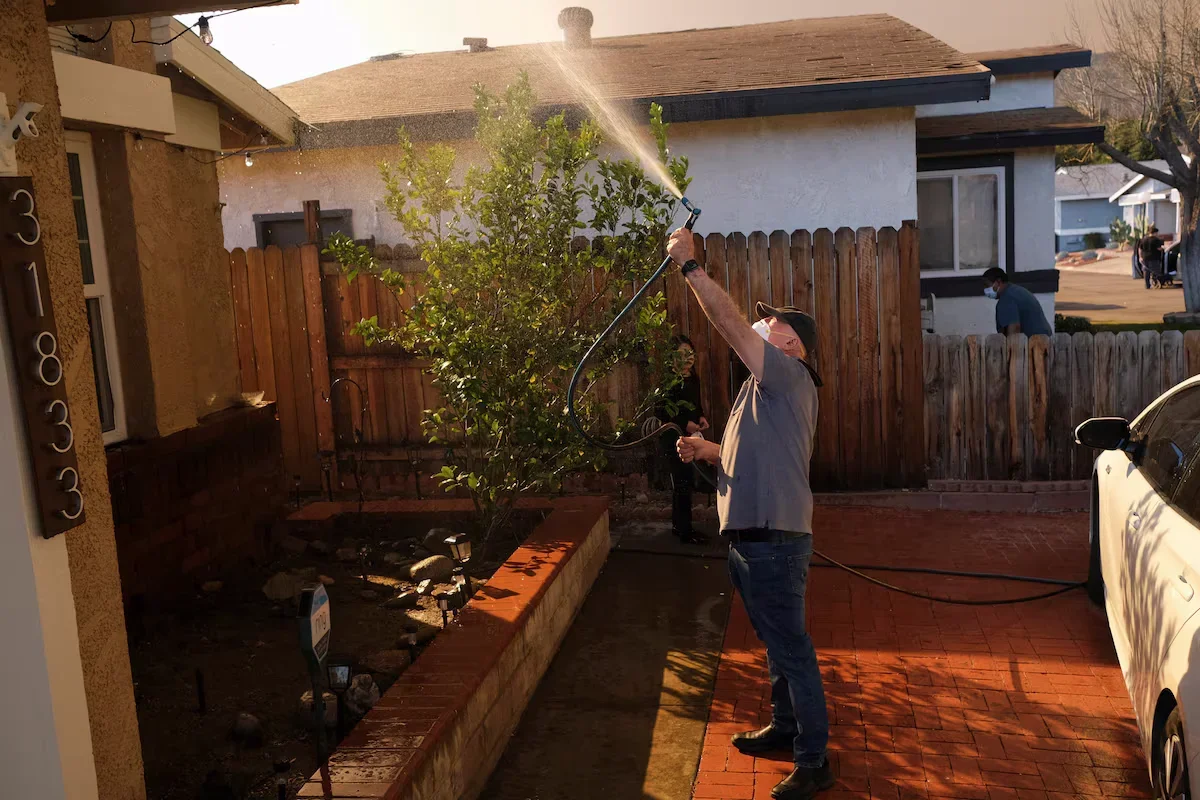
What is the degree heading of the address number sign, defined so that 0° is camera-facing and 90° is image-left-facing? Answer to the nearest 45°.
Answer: approximately 315°

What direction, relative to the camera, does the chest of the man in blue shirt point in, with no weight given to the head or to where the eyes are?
to the viewer's left

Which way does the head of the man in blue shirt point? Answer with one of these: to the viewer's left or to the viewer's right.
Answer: to the viewer's left

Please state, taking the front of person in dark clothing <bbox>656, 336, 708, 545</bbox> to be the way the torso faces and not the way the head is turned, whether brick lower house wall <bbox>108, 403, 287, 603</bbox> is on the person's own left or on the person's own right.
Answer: on the person's own right

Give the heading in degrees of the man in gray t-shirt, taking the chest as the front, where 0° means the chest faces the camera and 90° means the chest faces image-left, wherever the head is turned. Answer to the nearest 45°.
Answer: approximately 90°

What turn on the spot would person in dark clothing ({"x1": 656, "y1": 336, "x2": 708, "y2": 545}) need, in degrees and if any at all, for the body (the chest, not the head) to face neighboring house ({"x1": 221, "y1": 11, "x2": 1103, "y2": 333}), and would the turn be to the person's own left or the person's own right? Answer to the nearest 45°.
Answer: approximately 135° to the person's own left
